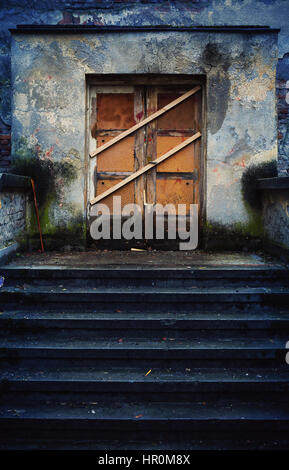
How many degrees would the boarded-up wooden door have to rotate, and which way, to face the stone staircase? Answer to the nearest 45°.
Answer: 0° — it already faces it

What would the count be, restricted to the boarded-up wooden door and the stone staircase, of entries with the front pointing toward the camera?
2

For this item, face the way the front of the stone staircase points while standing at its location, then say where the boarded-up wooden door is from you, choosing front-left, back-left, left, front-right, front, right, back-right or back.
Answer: back

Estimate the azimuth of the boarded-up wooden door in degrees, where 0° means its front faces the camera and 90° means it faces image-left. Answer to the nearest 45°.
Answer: approximately 0°
